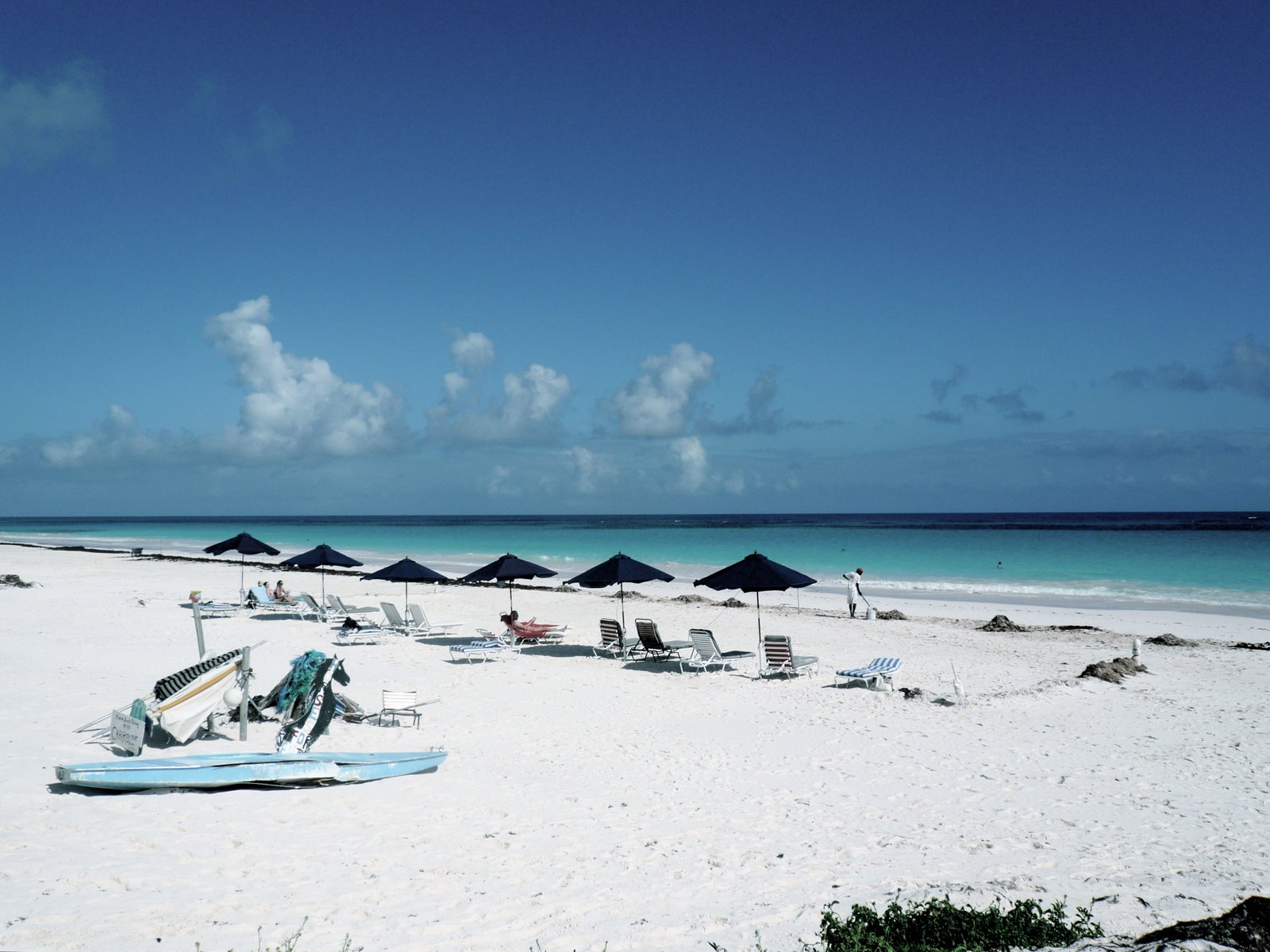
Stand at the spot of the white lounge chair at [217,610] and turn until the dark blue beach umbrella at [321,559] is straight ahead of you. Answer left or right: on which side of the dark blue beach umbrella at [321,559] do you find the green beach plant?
right

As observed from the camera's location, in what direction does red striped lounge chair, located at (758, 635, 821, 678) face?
facing away from the viewer and to the right of the viewer

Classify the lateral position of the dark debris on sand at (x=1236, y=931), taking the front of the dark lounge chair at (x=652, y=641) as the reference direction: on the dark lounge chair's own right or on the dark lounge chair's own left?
on the dark lounge chair's own right

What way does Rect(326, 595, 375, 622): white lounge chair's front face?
to the viewer's right

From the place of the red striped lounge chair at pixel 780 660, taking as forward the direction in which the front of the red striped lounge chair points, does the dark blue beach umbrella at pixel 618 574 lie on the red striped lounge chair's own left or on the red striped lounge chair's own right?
on the red striped lounge chair's own left

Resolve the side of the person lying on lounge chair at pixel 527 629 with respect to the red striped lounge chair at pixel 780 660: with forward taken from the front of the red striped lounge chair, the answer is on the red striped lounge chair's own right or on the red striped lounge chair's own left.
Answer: on the red striped lounge chair's own left

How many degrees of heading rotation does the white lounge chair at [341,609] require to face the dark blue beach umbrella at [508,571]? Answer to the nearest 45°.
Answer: approximately 45° to its right
